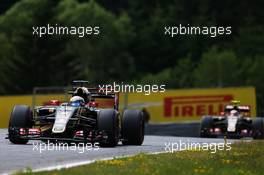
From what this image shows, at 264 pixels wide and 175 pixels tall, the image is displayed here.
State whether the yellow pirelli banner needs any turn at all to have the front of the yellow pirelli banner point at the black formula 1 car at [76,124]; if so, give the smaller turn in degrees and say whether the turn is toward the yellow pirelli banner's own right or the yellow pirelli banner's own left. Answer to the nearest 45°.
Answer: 0° — it already faces it

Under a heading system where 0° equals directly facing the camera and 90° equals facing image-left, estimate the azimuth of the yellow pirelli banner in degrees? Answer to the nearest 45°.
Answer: approximately 0°

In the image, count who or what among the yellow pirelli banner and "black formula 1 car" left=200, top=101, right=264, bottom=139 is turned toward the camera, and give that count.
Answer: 2

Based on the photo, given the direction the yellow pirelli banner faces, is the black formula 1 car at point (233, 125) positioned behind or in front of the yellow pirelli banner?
in front

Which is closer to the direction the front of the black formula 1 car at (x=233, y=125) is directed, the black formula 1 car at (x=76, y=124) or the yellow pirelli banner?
the black formula 1 car

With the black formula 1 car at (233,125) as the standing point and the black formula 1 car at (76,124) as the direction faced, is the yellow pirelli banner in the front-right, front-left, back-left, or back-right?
back-right

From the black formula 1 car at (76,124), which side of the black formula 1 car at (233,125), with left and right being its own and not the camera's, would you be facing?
front
